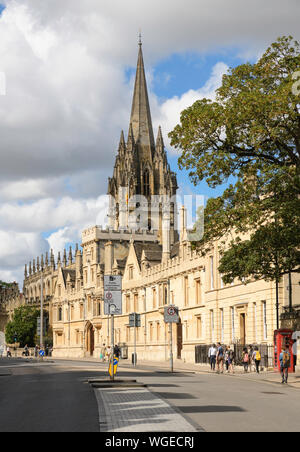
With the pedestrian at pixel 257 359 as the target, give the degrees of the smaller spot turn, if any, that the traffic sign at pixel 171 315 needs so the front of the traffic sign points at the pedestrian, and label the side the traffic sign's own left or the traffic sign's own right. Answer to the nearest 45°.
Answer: approximately 45° to the traffic sign's own left

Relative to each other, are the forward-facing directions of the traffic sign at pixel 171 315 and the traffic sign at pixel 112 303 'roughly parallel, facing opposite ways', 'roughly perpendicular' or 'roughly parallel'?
roughly parallel

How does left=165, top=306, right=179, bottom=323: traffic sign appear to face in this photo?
toward the camera

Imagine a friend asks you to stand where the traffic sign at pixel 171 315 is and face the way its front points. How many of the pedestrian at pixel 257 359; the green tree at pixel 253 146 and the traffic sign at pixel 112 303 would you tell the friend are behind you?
0

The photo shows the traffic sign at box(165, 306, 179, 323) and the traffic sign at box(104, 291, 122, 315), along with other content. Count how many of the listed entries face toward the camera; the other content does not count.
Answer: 2

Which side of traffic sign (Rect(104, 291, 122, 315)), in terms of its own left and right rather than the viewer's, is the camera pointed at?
front
